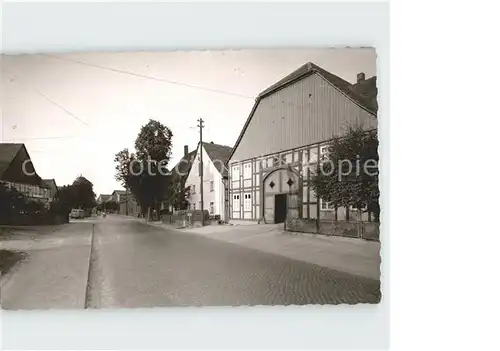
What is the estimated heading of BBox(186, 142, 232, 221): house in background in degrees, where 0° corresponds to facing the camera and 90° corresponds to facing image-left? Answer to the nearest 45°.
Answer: approximately 45°

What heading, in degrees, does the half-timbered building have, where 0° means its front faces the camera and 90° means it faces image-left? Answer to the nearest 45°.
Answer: approximately 45°
